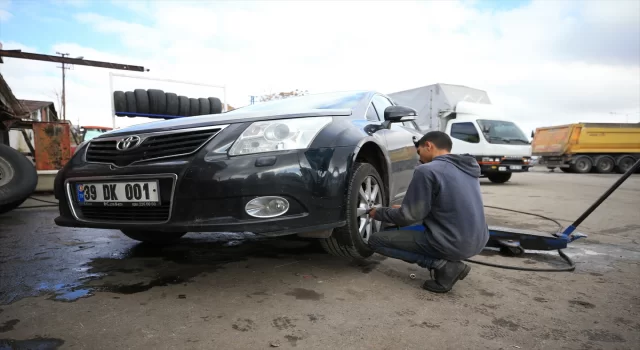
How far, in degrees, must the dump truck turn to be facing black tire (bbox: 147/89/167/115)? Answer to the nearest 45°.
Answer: approximately 180°

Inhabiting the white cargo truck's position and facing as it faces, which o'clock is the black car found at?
The black car is roughly at 2 o'clock from the white cargo truck.

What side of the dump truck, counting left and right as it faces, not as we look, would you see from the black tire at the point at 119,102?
back

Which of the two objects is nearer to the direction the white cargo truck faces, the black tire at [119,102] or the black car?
the black car

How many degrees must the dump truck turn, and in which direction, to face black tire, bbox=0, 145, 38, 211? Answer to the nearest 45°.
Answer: approximately 135° to its right

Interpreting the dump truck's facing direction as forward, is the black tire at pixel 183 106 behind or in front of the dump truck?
behind

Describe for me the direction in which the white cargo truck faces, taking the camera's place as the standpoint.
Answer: facing the viewer and to the right of the viewer

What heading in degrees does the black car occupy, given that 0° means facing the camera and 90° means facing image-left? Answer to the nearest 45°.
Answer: approximately 45°

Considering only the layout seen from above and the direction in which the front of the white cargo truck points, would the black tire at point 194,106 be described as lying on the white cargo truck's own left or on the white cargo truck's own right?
on the white cargo truck's own right

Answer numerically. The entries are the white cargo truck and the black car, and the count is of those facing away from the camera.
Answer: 0

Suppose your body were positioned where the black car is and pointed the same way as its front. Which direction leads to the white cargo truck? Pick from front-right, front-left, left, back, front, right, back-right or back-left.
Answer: back

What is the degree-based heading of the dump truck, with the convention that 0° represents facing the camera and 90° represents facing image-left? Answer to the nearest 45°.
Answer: approximately 225°

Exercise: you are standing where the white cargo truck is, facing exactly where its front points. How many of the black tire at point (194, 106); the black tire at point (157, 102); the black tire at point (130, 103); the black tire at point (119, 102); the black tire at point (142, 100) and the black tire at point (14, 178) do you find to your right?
6

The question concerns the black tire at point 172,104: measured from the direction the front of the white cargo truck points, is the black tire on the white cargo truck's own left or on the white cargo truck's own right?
on the white cargo truck's own right

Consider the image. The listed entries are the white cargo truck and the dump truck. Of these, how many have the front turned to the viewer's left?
0

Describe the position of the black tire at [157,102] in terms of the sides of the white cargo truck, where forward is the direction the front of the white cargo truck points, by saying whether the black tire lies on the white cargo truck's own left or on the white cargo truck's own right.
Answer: on the white cargo truck's own right
